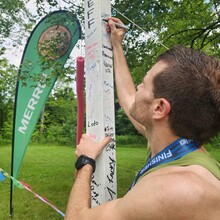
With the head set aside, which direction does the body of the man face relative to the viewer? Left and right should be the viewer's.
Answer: facing away from the viewer and to the left of the viewer

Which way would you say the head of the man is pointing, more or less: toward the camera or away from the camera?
away from the camera
